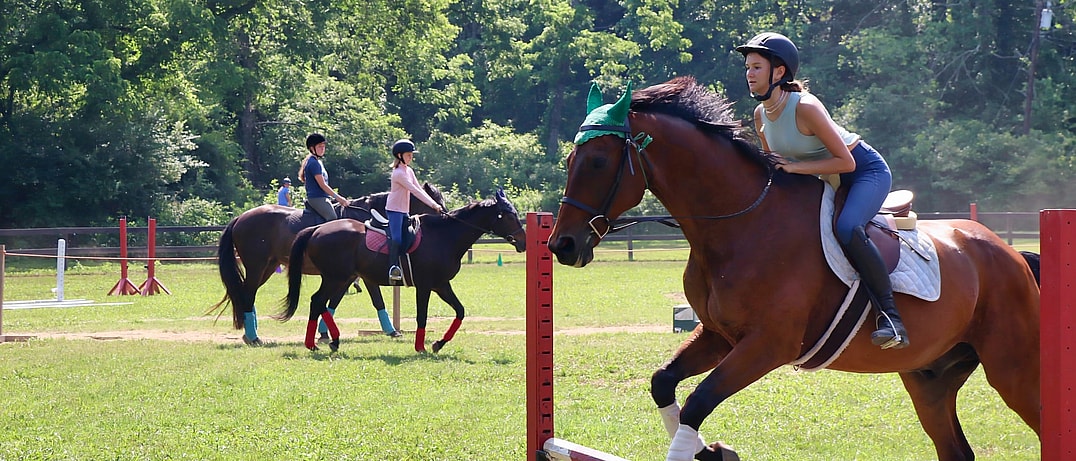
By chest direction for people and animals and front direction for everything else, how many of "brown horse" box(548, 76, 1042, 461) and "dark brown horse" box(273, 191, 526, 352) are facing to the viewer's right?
1

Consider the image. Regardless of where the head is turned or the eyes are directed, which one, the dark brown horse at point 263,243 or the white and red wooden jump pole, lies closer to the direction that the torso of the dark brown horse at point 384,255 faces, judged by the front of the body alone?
the white and red wooden jump pole

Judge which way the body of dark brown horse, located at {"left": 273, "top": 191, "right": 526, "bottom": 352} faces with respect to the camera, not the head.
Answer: to the viewer's right

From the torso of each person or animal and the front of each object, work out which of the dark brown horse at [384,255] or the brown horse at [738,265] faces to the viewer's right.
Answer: the dark brown horse

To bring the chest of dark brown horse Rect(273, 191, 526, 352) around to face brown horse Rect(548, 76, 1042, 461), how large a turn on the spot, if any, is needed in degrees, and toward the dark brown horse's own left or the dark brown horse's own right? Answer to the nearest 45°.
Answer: approximately 90° to the dark brown horse's own right

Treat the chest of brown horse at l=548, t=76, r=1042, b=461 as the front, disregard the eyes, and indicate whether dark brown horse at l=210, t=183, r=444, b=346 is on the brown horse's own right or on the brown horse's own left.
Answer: on the brown horse's own right

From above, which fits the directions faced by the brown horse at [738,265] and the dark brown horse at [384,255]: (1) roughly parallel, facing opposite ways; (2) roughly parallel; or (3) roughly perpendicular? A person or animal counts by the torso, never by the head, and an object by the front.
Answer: roughly parallel, facing opposite ways

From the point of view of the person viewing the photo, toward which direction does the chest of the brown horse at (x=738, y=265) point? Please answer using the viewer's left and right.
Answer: facing the viewer and to the left of the viewer
